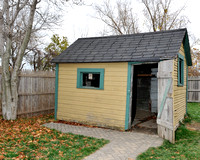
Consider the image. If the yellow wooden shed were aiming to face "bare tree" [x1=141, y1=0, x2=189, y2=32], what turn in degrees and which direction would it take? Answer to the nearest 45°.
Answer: approximately 180°

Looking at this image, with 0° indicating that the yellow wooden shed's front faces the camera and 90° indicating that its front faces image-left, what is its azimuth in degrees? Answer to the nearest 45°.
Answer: approximately 0°

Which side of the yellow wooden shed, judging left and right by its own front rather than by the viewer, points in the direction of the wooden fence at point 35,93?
right

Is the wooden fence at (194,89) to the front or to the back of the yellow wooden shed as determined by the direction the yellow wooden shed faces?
to the back

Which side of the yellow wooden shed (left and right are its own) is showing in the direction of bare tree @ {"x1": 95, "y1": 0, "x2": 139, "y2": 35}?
back
